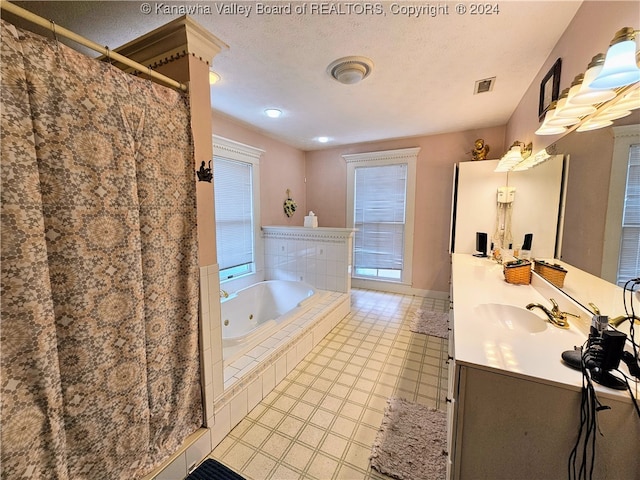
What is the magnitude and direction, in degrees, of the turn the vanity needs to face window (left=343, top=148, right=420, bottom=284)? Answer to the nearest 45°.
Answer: approximately 45° to its right

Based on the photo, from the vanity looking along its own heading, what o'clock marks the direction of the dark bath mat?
The dark bath mat is roughly at 11 o'clock from the vanity.

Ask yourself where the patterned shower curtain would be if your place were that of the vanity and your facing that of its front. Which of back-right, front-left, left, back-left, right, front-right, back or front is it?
front-left

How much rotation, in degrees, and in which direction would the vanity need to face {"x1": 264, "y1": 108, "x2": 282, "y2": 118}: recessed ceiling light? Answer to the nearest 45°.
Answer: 0° — it already faces it

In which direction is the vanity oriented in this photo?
to the viewer's left

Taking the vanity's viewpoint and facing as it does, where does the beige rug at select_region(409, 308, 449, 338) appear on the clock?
The beige rug is roughly at 2 o'clock from the vanity.
